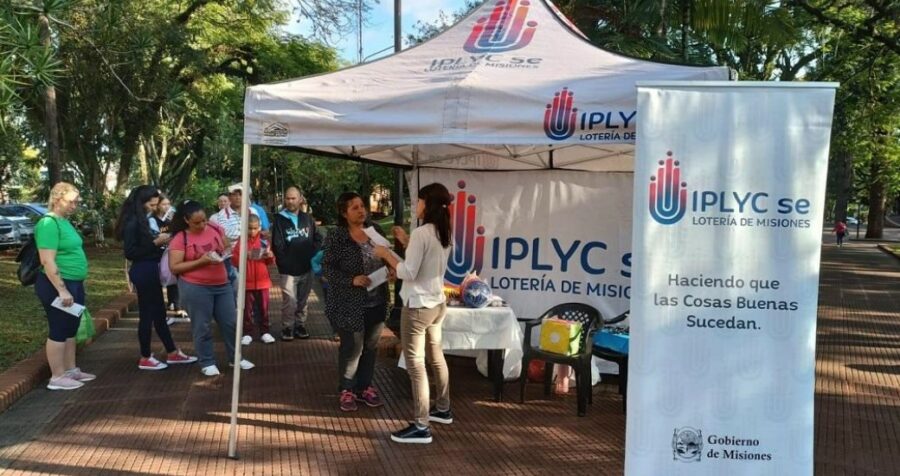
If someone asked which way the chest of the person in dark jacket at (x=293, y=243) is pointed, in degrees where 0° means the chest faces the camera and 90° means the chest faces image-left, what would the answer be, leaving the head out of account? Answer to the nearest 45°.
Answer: approximately 0°

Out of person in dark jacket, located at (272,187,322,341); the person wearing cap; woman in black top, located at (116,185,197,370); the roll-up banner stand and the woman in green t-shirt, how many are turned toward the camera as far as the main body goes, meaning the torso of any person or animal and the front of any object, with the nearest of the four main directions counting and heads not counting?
3

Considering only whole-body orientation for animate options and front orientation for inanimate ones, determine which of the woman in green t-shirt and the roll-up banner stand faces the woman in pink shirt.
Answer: the woman in green t-shirt

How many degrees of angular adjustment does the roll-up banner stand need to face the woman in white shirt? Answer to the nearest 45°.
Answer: approximately 90° to its right

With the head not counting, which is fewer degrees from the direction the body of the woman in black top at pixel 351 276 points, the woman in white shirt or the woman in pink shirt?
the woman in white shirt

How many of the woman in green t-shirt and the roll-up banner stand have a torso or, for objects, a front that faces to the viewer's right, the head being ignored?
1

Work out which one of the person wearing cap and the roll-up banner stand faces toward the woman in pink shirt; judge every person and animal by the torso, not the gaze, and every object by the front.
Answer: the person wearing cap

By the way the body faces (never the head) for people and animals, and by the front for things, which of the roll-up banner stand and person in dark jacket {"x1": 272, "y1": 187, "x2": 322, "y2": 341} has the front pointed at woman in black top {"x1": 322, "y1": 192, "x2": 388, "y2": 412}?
the person in dark jacket

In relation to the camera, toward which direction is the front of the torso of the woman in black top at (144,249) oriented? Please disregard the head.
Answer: to the viewer's right

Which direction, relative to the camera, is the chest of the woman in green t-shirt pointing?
to the viewer's right

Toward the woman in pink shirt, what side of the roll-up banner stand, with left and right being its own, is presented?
right

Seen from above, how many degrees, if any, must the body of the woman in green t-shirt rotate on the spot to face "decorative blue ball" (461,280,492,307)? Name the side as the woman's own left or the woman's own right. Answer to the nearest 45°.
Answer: approximately 45° to the woman's own right

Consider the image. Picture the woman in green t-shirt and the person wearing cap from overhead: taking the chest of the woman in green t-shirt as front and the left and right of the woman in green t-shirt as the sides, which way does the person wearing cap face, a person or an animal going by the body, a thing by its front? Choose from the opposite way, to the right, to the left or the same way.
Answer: to the right

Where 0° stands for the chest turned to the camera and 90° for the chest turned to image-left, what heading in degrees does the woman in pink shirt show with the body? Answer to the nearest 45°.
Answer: approximately 315°
